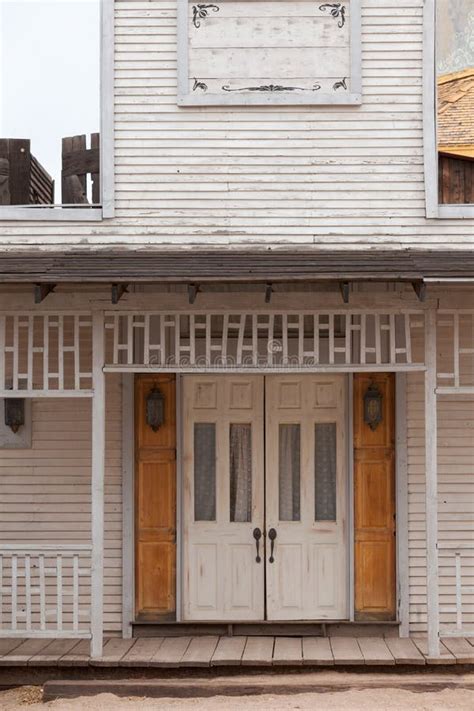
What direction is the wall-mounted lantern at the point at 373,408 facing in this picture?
toward the camera

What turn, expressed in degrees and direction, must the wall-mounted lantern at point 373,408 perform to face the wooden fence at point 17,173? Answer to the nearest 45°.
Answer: approximately 90° to its right

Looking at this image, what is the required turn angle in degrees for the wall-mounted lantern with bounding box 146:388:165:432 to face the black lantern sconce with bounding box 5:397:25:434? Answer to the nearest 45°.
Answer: approximately 90° to its right

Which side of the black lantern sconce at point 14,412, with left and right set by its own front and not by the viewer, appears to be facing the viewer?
front

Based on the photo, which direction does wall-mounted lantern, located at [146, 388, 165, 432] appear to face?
toward the camera

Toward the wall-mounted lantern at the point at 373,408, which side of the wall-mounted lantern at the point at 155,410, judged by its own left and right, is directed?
left

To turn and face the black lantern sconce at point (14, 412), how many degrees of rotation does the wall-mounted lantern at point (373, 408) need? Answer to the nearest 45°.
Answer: approximately 90° to its right
